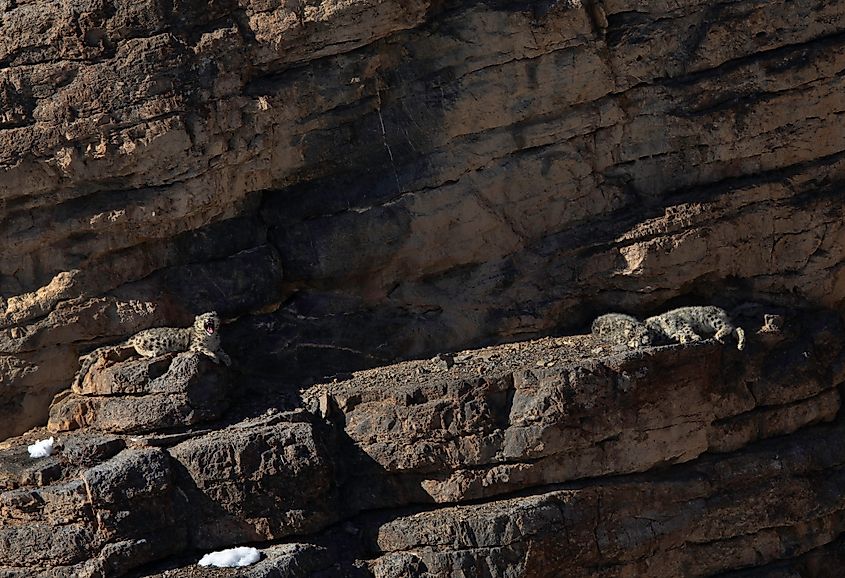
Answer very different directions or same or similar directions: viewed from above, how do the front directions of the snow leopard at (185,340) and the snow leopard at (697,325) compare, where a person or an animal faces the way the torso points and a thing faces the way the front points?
very different directions

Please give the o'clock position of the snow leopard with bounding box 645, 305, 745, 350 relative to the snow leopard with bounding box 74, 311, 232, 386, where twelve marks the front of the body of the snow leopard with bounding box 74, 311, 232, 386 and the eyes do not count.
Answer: the snow leopard with bounding box 645, 305, 745, 350 is roughly at 12 o'clock from the snow leopard with bounding box 74, 311, 232, 386.

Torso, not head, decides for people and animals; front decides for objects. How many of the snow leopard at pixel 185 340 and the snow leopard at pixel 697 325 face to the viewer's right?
1

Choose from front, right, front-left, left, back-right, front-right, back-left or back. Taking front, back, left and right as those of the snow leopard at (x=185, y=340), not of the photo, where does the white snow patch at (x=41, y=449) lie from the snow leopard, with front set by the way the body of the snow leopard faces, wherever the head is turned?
back

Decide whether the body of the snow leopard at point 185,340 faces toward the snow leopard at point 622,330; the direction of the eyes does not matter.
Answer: yes

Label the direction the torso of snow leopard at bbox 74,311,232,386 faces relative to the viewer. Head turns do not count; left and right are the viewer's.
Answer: facing to the right of the viewer

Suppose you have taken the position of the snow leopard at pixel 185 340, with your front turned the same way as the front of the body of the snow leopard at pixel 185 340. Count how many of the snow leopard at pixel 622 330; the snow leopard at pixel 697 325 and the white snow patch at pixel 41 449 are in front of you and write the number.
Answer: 2

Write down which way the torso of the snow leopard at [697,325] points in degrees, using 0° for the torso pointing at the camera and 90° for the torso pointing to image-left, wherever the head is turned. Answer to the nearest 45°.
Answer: approximately 90°

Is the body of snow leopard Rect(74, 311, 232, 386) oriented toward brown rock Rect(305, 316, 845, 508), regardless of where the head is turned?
yes
